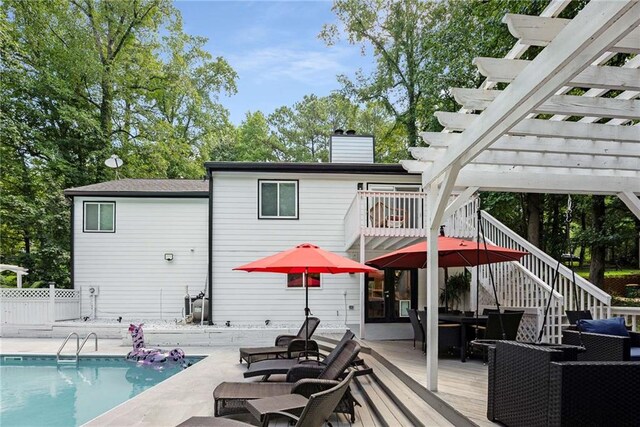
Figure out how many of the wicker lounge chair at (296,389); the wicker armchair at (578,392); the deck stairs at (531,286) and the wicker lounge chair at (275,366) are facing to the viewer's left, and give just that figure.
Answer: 2

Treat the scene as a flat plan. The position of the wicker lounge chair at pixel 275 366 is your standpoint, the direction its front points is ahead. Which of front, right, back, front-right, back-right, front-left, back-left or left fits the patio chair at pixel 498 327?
back

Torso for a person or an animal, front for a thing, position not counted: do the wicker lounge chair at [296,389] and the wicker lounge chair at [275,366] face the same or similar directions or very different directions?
same or similar directions

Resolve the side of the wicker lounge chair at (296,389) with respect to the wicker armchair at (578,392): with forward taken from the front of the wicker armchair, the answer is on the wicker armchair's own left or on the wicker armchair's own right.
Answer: on the wicker armchair's own left

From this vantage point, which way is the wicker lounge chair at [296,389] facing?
to the viewer's left

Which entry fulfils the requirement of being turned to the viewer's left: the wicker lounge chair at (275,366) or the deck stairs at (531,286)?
the wicker lounge chair

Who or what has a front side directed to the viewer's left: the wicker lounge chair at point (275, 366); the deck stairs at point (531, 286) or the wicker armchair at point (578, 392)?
the wicker lounge chair

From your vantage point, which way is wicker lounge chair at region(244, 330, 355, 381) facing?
to the viewer's left

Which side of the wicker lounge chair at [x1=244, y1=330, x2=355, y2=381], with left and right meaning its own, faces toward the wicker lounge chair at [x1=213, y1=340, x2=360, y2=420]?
left
